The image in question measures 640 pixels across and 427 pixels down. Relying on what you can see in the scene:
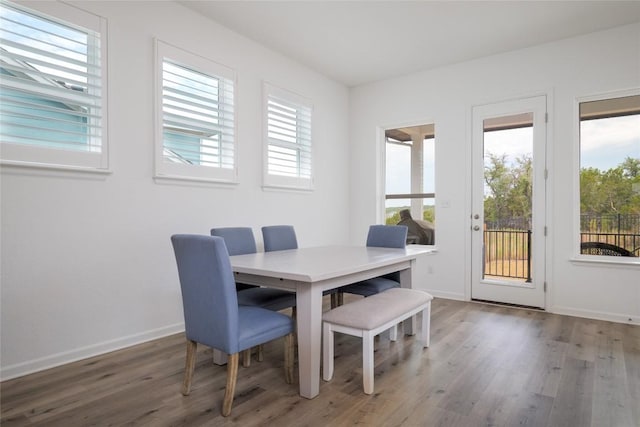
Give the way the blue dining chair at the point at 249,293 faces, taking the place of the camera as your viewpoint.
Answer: facing the viewer and to the right of the viewer

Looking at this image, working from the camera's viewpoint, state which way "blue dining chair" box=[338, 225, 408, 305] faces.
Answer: facing the viewer and to the left of the viewer

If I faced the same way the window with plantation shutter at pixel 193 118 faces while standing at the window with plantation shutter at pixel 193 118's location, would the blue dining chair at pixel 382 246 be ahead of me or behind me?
ahead

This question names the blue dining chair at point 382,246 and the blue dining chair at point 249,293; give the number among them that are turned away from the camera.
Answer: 0

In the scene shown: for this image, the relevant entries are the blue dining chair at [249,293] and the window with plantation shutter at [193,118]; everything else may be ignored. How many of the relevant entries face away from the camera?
0

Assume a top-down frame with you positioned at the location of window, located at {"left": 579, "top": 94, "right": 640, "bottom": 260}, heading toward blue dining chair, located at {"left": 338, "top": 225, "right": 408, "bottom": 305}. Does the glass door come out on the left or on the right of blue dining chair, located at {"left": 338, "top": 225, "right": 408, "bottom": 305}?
right

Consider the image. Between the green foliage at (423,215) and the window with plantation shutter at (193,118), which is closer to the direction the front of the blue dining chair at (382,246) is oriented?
the window with plantation shutter

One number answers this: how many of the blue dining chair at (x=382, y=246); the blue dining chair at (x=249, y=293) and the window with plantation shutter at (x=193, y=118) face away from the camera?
0

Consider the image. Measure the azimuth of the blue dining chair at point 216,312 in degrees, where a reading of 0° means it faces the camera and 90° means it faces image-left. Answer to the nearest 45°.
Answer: approximately 225°

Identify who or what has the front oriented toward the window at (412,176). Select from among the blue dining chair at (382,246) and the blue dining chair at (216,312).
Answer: the blue dining chair at (216,312)

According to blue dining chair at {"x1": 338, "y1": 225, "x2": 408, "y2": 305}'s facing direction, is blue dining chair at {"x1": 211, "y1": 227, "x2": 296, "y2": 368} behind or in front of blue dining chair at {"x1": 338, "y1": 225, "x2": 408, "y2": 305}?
in front

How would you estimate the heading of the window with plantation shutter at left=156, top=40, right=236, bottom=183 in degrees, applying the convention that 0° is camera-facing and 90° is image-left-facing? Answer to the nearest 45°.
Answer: approximately 315°

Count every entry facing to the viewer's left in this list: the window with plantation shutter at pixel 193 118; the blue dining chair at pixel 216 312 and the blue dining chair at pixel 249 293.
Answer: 0

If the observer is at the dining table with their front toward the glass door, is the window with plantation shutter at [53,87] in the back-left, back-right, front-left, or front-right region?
back-left

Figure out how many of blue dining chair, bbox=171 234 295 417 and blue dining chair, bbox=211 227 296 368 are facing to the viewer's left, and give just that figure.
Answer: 0

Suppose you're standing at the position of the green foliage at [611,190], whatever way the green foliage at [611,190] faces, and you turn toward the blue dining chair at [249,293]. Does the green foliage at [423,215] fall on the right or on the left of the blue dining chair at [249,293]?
right

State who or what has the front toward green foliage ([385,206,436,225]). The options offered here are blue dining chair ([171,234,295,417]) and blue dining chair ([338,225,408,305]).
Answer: blue dining chair ([171,234,295,417])
